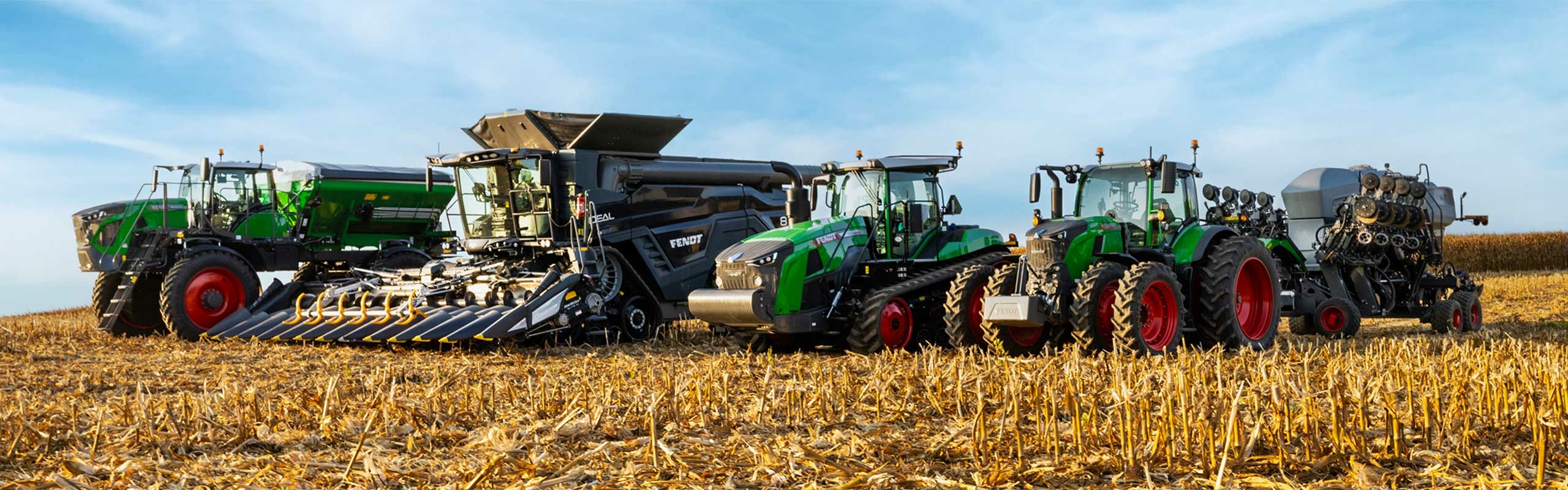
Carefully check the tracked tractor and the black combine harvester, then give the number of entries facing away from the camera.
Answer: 0

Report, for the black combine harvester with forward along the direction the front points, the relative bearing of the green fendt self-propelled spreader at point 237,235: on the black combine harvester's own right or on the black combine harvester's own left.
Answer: on the black combine harvester's own right

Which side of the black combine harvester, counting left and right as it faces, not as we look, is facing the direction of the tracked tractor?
left

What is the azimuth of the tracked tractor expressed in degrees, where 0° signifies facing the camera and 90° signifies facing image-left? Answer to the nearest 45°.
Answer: approximately 45°

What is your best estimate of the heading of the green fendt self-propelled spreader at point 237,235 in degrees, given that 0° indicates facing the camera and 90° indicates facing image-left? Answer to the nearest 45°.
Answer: approximately 45°

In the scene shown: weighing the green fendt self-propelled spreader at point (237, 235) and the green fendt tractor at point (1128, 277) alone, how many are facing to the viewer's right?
0

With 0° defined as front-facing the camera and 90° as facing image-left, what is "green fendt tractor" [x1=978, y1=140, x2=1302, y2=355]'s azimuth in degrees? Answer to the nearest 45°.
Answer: approximately 45°

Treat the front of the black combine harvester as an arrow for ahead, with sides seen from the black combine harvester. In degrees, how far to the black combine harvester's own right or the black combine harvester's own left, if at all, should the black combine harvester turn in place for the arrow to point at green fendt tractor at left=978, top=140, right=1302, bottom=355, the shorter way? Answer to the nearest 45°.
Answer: approximately 90° to the black combine harvester's own left
